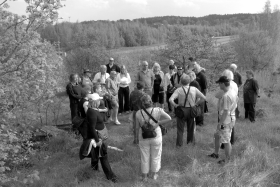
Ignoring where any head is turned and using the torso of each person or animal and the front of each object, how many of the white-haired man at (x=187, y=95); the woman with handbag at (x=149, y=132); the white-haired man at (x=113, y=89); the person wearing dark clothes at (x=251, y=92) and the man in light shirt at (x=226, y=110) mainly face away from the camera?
2

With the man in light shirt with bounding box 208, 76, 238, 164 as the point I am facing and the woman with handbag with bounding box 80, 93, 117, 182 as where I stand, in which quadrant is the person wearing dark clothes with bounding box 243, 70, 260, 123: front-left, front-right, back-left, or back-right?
front-left

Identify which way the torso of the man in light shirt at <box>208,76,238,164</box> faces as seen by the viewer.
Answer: to the viewer's left

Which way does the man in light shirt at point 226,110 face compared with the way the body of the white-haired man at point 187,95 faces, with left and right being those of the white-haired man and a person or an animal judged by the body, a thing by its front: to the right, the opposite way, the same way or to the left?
to the left

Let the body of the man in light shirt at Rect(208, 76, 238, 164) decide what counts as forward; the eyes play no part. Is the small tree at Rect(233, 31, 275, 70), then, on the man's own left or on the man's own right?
on the man's own right

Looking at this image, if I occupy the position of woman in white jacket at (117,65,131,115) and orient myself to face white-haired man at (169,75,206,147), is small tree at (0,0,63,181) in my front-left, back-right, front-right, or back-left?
front-right

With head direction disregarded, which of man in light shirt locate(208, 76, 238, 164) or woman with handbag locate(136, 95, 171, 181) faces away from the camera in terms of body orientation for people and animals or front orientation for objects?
the woman with handbag

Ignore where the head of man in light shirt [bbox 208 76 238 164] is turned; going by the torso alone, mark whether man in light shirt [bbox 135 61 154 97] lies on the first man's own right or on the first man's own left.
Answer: on the first man's own right

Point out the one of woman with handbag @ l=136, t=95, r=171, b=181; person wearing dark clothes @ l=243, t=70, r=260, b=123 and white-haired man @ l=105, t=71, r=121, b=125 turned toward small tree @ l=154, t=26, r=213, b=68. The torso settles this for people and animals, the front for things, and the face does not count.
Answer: the woman with handbag

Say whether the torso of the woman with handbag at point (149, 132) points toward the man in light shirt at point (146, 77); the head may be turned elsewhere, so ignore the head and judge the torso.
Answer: yes

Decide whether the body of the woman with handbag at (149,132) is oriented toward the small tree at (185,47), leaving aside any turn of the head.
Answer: yes

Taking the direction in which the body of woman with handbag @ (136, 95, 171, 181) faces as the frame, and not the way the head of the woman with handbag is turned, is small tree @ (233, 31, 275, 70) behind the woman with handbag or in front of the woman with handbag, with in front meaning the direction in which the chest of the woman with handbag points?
in front

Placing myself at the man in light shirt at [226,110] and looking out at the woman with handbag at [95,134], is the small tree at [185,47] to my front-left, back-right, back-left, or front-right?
back-right

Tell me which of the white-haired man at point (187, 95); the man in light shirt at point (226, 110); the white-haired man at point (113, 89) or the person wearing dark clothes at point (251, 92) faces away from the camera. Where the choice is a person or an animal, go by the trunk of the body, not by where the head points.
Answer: the white-haired man at point (187, 95)

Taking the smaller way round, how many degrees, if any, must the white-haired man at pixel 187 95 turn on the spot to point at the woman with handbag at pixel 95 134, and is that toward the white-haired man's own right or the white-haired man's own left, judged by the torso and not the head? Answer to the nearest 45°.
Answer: approximately 135° to the white-haired man's own left

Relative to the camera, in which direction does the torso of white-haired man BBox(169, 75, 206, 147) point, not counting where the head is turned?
away from the camera

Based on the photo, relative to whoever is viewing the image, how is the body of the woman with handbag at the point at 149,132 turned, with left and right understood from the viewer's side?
facing away from the viewer

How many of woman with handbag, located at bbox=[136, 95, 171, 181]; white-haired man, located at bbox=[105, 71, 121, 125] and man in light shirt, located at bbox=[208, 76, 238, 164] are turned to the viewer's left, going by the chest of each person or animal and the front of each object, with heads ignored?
1
